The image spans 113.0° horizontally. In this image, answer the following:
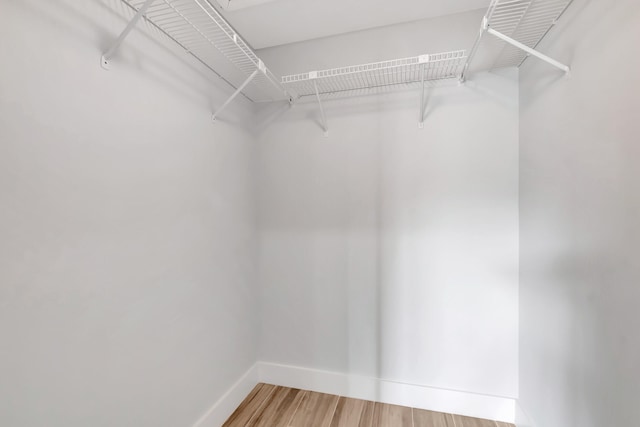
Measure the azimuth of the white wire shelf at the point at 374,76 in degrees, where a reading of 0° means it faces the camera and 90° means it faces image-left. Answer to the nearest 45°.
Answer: approximately 0°

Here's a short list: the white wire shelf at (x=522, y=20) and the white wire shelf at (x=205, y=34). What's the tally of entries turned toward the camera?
0

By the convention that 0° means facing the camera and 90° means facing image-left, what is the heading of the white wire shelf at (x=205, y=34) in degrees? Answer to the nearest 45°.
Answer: approximately 270°

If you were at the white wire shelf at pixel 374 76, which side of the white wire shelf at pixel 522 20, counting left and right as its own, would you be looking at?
front

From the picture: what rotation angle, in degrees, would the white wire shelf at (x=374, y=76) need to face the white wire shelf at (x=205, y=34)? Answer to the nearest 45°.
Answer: approximately 45° to its right

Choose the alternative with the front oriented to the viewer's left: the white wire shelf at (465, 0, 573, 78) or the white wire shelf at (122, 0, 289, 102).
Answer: the white wire shelf at (465, 0, 573, 78)

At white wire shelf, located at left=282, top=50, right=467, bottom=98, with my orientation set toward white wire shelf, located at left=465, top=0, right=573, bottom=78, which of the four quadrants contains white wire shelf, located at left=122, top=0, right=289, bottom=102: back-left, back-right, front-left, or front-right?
back-right

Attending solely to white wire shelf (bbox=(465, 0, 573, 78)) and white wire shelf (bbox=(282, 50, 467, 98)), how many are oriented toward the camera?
1

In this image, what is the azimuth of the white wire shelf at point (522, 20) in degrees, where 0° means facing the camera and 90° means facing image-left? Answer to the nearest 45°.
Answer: approximately 90°

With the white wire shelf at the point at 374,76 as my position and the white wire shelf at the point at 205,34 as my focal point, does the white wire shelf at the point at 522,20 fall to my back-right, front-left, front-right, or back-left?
back-left
